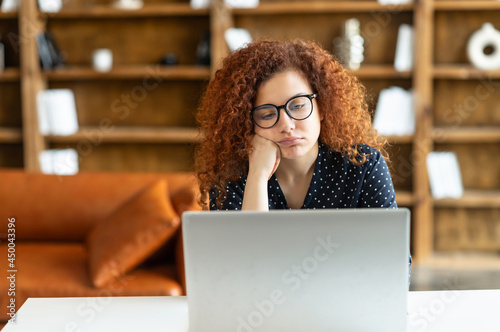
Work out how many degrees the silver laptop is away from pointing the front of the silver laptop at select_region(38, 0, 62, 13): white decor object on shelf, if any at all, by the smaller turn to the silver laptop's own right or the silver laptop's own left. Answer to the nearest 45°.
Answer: approximately 45° to the silver laptop's own left

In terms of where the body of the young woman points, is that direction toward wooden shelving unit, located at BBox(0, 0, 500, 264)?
no

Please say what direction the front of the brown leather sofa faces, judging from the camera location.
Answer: facing the viewer

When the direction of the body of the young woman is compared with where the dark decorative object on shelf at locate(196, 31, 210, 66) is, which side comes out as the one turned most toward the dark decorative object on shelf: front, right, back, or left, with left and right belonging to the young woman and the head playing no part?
back

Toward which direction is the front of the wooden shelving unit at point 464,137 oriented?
toward the camera

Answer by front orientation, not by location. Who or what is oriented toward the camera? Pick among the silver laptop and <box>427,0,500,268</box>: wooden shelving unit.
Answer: the wooden shelving unit

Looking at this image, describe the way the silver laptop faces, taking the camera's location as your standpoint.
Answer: facing away from the viewer

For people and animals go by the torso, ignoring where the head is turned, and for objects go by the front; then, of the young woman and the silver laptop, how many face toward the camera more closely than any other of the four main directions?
1

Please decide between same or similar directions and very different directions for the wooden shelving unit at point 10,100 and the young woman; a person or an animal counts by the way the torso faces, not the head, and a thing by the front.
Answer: same or similar directions

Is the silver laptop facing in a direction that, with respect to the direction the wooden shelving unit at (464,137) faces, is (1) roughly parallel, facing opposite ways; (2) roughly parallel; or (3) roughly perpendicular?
roughly parallel, facing opposite ways

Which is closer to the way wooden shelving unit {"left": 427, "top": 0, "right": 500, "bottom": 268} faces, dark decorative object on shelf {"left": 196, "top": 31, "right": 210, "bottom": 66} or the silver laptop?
the silver laptop

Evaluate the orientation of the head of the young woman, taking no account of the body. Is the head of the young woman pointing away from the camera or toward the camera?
toward the camera

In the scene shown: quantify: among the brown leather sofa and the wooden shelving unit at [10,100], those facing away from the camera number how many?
0

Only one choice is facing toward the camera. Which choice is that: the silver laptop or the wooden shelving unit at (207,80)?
the wooden shelving unit

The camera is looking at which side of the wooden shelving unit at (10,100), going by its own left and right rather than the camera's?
front
